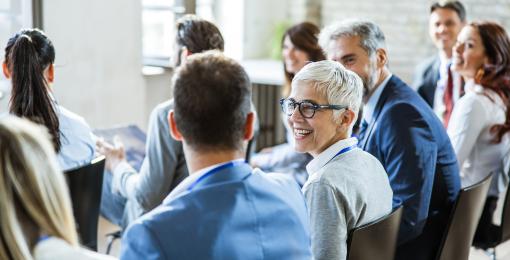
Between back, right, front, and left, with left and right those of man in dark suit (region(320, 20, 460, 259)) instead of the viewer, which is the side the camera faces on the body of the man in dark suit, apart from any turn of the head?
left

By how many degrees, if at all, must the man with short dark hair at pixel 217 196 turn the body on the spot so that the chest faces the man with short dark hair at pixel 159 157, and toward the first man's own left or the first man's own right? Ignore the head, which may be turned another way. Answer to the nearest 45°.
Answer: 0° — they already face them

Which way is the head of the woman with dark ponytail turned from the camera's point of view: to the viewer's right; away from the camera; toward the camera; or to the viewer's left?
away from the camera

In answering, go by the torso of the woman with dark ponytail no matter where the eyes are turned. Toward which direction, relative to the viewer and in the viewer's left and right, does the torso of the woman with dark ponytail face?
facing away from the viewer

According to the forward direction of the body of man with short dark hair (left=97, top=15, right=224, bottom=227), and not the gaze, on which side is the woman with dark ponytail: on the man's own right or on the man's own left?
on the man's own left

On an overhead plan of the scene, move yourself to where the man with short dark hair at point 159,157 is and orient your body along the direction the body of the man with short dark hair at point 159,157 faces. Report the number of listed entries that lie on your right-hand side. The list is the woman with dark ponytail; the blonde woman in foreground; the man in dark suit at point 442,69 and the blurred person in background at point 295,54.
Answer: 2

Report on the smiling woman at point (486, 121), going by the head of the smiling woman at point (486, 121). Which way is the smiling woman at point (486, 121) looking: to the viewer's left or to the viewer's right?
to the viewer's left

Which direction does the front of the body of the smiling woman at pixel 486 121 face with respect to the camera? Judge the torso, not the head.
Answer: to the viewer's left

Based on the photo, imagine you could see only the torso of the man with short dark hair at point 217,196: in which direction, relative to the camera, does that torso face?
away from the camera
